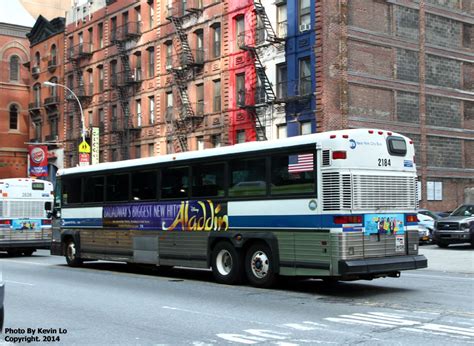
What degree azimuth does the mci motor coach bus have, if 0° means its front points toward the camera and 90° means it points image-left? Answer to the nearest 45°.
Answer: approximately 135°

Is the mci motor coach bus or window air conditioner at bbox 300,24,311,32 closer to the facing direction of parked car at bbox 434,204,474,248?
the mci motor coach bus

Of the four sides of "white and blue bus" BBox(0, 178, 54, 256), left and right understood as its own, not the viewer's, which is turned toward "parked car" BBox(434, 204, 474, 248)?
right

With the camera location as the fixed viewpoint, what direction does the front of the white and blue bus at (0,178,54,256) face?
facing away from the viewer

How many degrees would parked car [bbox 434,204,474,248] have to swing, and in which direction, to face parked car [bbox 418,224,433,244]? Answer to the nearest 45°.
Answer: approximately 90° to its right

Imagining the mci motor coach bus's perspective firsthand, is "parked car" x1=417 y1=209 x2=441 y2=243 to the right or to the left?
on its right

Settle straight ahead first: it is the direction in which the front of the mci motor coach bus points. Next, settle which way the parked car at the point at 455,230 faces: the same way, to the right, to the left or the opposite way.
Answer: to the left

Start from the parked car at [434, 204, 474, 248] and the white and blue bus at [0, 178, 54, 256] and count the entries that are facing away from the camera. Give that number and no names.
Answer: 1

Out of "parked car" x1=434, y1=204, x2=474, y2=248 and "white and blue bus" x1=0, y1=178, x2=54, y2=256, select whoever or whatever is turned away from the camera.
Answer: the white and blue bus
